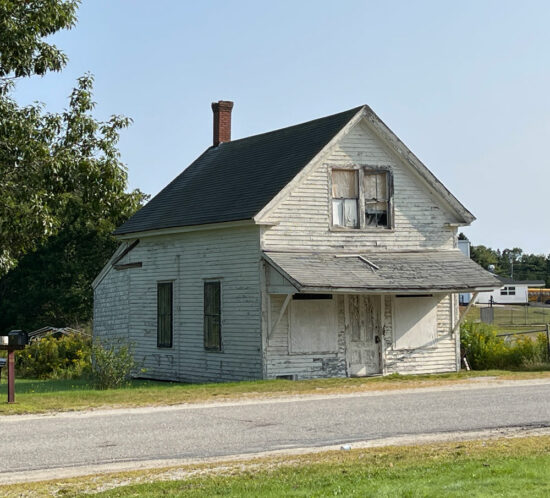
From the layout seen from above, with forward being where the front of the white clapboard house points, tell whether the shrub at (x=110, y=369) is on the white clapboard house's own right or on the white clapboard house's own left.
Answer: on the white clapboard house's own right

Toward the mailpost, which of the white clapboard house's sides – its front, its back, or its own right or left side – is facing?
right

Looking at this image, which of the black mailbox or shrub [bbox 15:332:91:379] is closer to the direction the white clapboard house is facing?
the black mailbox

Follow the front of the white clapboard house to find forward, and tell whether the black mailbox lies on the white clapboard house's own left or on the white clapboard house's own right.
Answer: on the white clapboard house's own right

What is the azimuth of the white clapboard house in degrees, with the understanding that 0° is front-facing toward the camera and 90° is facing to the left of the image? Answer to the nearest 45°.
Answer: approximately 315°
